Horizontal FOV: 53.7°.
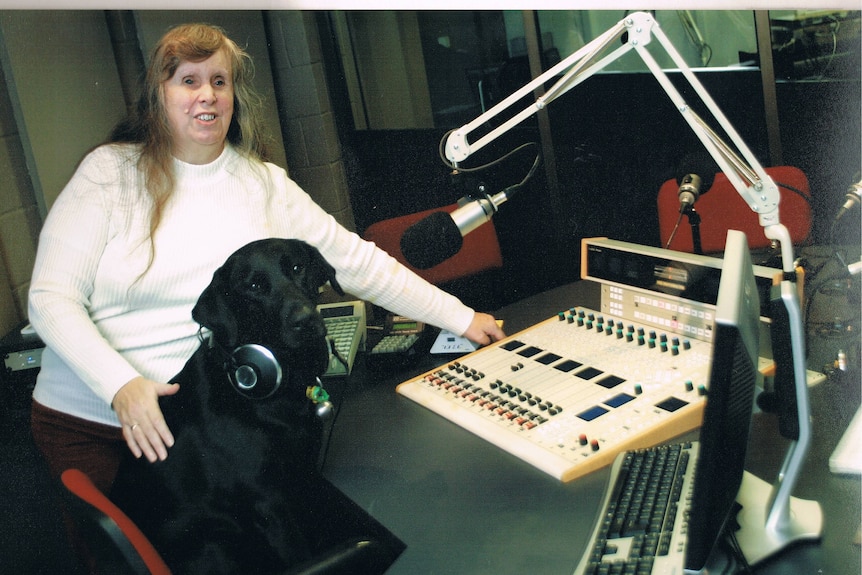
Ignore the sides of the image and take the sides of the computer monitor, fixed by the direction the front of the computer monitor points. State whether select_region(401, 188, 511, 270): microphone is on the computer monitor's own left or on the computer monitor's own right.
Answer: on the computer monitor's own right

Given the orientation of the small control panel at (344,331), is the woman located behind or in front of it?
in front

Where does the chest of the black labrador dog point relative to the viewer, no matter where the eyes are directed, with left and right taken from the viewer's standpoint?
facing the viewer and to the right of the viewer

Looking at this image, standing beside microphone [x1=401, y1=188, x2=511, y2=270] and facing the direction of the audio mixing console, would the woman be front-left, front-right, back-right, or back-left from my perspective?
back-right

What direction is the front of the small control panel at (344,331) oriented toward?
toward the camera

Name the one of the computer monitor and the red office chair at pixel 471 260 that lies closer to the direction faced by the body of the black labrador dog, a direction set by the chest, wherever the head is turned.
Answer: the computer monitor

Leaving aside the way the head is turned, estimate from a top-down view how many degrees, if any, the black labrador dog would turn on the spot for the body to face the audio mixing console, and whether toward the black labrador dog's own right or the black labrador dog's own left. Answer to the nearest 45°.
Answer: approximately 45° to the black labrador dog's own left

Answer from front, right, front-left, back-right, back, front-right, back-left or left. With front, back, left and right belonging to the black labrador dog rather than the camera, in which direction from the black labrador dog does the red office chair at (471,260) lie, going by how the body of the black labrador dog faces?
left

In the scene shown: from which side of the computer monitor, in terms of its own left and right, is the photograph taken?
left
